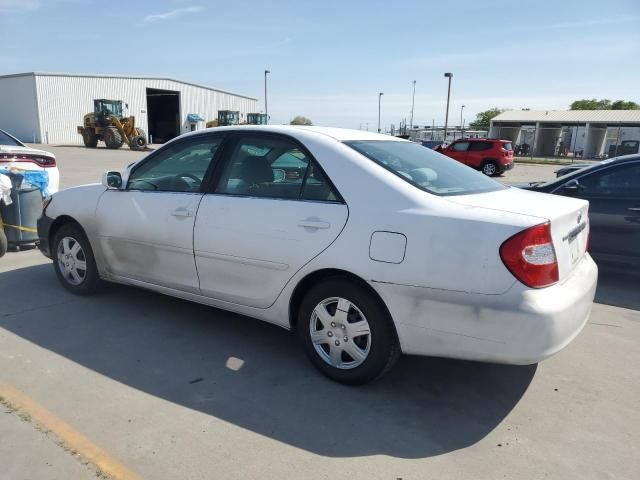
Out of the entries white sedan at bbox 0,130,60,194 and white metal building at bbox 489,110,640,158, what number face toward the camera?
1

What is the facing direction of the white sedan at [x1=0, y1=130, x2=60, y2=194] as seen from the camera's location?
facing away from the viewer and to the left of the viewer

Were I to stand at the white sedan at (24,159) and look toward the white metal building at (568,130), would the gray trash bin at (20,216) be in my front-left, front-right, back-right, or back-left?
back-right

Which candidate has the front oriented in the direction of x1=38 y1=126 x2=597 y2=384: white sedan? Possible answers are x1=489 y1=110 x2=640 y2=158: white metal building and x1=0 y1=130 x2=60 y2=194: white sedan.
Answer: the white metal building

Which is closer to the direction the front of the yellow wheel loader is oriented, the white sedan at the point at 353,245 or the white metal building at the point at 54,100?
the white sedan

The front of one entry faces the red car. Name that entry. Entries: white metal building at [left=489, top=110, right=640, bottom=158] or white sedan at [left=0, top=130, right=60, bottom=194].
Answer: the white metal building

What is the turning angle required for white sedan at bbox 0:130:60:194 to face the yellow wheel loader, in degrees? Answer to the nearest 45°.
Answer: approximately 45° to its right

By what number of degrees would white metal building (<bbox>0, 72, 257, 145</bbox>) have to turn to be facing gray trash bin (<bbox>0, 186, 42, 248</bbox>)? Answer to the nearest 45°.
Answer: approximately 45° to its right

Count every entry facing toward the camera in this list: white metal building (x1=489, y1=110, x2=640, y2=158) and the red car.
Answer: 1

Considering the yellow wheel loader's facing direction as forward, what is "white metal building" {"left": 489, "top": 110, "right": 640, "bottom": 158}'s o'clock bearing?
The white metal building is roughly at 11 o'clock from the yellow wheel loader.

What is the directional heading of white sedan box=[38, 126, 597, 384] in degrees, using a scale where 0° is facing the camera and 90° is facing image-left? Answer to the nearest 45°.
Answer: approximately 135°

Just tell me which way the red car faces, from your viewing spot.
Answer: facing away from the viewer and to the left of the viewer

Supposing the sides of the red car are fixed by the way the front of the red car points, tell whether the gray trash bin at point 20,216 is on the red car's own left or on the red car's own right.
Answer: on the red car's own left

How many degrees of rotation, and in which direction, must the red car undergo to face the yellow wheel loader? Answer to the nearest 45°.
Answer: approximately 45° to its left

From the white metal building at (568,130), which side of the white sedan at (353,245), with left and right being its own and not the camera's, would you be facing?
right

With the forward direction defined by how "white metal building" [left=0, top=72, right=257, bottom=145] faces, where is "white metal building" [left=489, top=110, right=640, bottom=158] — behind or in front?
in front

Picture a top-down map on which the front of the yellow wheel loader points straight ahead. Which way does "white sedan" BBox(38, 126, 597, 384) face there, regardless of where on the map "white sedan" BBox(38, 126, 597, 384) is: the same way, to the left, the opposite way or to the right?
the opposite way
